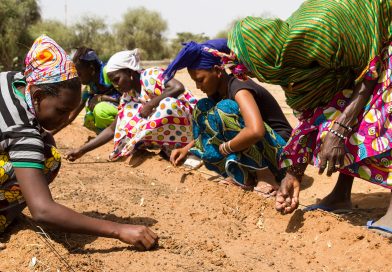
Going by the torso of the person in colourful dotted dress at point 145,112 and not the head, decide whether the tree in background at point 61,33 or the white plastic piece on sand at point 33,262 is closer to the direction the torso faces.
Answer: the white plastic piece on sand

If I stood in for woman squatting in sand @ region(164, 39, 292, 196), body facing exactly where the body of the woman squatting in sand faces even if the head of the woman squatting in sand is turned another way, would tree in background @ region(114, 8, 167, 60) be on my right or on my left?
on my right

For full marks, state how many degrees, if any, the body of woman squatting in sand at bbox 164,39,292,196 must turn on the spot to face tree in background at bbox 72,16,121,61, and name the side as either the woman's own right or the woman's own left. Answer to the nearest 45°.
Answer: approximately 135° to the woman's own right

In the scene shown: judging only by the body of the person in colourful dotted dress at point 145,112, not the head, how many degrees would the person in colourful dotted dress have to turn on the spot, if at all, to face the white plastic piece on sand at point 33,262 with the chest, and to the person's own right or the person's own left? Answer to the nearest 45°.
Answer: approximately 45° to the person's own left

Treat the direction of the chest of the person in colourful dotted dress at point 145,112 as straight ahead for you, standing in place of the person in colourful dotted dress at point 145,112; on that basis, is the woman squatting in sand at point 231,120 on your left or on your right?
on your left

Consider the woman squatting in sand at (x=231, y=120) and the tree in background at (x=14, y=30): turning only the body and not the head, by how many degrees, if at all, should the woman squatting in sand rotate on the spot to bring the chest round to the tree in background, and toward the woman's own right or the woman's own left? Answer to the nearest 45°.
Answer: approximately 90° to the woman's own right

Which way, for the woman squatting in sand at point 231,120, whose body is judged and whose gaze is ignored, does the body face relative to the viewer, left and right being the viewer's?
facing the viewer and to the left of the viewer

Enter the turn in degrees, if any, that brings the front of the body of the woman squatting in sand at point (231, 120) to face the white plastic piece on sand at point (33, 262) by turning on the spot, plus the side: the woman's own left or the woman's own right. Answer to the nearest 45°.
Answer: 0° — they already face it

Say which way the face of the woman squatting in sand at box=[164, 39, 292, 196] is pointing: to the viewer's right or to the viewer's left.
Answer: to the viewer's left

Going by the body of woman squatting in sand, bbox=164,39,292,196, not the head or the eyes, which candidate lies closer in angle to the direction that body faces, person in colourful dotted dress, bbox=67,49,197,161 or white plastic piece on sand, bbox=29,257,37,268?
the white plastic piece on sand
